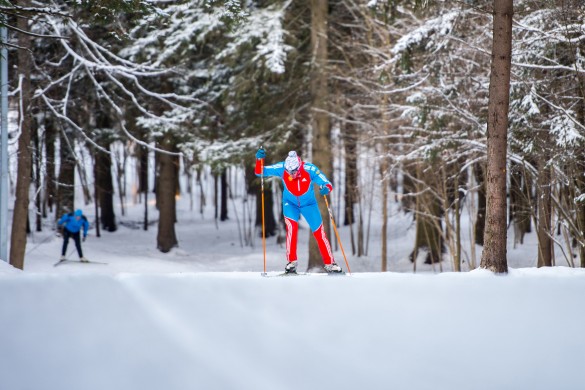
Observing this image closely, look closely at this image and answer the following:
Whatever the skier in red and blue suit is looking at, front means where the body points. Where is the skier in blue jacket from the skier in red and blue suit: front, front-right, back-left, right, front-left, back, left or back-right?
back-right

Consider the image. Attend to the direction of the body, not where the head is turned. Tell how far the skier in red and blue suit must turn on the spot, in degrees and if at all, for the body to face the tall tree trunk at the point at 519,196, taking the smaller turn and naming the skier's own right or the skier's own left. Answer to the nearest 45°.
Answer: approximately 135° to the skier's own left

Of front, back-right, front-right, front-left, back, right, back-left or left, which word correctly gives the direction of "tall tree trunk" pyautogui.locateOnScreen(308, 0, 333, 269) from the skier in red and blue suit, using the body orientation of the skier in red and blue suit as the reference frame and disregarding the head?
back

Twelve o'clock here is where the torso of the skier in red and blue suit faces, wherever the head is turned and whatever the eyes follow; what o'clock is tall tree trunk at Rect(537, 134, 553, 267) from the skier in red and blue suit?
The tall tree trunk is roughly at 8 o'clock from the skier in red and blue suit.

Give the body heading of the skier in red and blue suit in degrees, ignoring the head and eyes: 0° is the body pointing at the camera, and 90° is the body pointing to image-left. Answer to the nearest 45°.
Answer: approximately 0°

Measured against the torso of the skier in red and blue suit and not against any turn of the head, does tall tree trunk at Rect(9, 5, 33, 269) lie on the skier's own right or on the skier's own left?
on the skier's own right

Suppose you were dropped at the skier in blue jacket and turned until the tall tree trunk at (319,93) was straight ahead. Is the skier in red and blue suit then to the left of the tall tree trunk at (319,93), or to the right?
right

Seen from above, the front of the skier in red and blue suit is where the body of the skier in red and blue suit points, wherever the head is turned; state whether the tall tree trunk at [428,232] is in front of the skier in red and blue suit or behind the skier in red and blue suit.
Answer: behind

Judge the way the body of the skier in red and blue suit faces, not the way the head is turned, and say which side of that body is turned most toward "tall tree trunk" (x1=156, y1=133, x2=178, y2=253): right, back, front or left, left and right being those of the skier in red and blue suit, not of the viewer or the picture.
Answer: back
